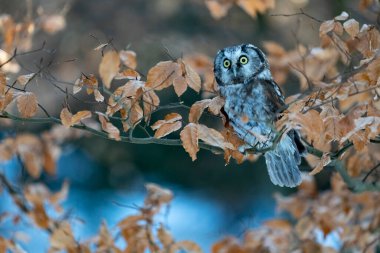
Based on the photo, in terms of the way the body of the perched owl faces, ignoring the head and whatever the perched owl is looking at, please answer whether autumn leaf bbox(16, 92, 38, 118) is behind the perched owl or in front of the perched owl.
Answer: in front

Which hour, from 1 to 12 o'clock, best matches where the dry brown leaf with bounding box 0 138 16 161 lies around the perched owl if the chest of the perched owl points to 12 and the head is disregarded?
The dry brown leaf is roughly at 2 o'clock from the perched owl.

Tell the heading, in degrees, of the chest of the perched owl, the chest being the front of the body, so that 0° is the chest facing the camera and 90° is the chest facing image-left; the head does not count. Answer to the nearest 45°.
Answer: approximately 45°

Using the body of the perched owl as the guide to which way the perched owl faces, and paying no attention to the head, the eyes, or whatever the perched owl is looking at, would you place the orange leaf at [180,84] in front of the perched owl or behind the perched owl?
in front
